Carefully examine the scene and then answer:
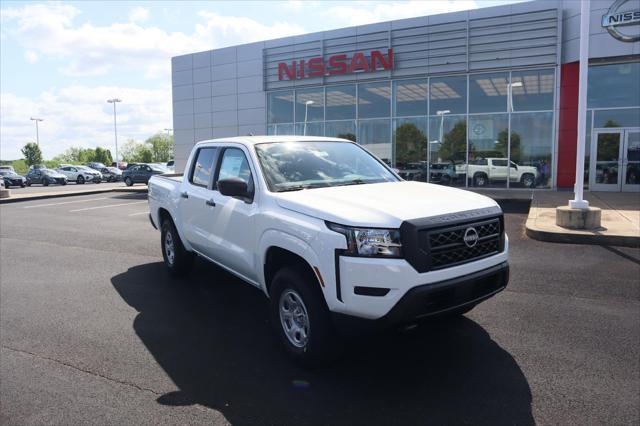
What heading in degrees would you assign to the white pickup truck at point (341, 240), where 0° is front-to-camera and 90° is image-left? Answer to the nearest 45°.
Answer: approximately 315°

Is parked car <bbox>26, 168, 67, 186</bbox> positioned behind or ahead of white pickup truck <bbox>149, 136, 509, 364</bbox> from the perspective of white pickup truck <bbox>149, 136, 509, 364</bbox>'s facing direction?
behind

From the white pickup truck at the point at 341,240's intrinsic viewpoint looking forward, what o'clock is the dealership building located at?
The dealership building is roughly at 8 o'clock from the white pickup truck.

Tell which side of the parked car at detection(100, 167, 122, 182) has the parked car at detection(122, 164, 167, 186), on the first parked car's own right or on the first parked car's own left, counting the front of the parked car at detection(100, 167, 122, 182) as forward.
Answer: on the first parked car's own left

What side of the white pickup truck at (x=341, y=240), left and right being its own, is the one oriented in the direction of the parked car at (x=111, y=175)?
back
